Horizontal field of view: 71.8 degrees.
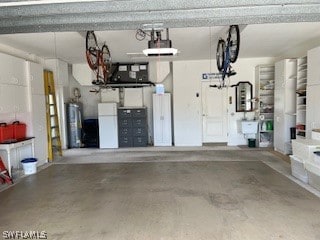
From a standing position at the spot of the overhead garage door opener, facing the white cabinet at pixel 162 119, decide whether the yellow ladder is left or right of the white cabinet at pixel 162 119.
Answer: left

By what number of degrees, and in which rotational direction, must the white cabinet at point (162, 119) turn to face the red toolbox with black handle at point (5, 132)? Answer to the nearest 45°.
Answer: approximately 45° to its right

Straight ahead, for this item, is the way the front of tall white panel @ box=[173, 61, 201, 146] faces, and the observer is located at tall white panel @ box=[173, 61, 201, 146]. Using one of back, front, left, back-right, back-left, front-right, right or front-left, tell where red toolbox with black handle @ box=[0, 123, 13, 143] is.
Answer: front-right

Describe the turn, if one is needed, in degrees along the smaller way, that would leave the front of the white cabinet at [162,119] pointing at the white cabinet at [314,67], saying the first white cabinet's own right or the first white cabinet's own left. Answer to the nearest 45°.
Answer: approximately 45° to the first white cabinet's own left

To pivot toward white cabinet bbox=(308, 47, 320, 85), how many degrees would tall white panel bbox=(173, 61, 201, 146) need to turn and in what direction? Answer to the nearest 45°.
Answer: approximately 45° to its left

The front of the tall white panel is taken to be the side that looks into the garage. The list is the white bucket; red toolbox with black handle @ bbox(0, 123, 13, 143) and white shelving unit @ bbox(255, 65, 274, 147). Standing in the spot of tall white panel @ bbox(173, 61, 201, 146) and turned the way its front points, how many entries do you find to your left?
1

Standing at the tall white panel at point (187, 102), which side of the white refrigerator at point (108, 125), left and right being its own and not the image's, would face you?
left

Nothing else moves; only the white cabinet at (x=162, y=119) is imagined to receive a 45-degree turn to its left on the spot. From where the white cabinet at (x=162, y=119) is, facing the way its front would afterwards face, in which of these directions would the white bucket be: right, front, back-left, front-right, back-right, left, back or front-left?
right

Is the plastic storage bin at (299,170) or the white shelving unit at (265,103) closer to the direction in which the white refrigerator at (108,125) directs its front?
the plastic storage bin

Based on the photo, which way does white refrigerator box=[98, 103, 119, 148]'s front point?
toward the camera

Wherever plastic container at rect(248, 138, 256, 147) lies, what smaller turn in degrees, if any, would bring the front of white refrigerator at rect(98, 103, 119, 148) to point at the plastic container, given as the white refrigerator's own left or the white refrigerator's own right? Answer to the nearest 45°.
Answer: approximately 90° to the white refrigerator's own left

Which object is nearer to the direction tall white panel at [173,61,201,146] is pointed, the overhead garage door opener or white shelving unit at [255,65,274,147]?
the overhead garage door opener

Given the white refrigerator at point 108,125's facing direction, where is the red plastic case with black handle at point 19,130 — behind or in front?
in front

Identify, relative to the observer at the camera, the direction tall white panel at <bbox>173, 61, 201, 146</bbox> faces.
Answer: facing the viewer

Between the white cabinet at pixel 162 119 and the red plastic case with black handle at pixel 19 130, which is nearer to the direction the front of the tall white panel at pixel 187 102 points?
the red plastic case with black handle

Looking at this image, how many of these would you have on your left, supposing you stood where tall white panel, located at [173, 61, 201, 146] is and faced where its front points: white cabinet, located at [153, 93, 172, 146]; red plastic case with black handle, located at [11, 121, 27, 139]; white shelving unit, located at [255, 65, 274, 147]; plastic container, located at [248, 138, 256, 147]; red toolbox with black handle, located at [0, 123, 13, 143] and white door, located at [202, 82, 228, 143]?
3

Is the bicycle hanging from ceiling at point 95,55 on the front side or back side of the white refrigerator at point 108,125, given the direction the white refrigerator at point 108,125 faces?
on the front side
